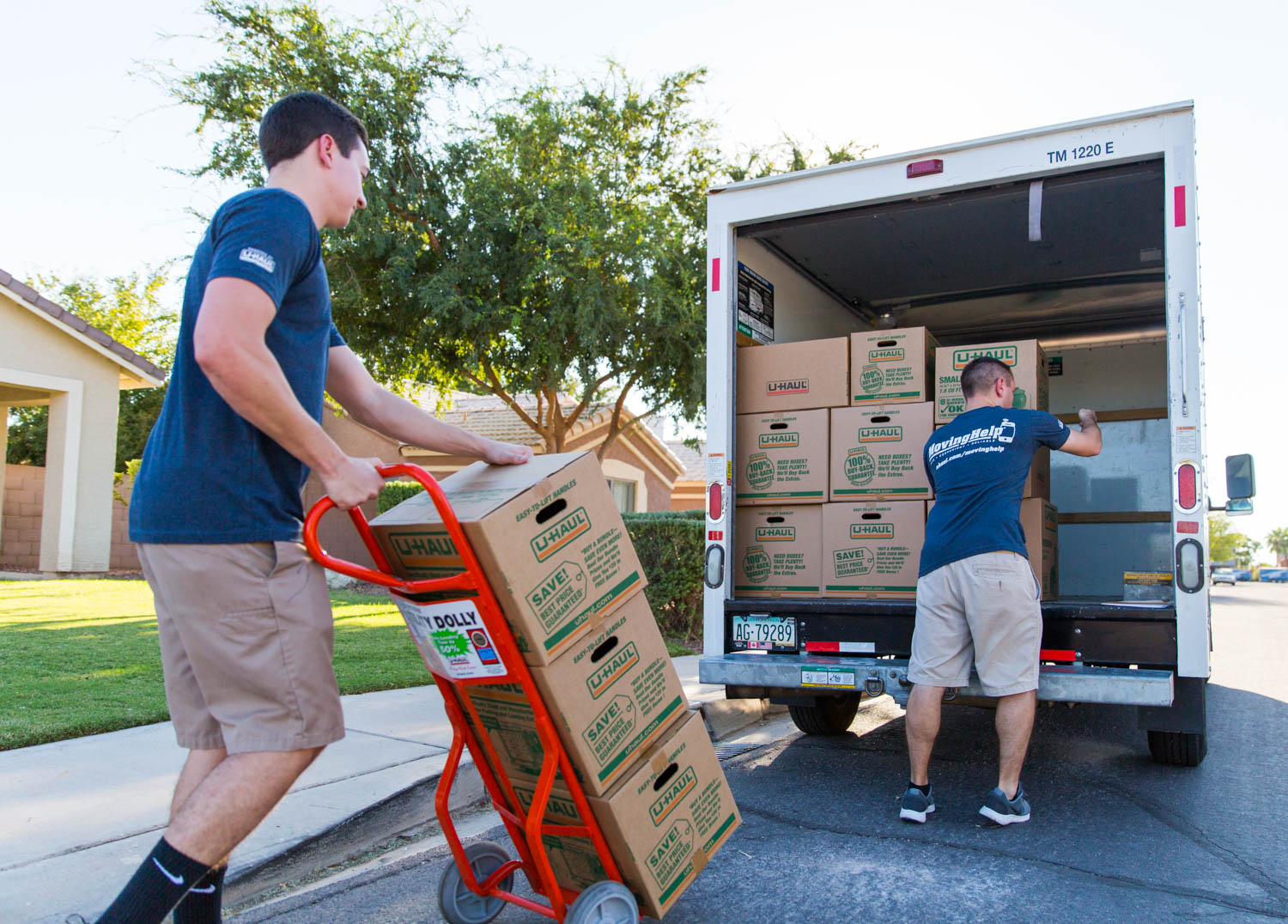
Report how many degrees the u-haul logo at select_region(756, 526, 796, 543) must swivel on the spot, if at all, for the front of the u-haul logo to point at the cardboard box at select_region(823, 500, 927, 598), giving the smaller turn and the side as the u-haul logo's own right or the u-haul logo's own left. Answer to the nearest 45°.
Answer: approximately 90° to the u-haul logo's own left

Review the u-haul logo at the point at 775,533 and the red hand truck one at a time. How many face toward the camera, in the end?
1

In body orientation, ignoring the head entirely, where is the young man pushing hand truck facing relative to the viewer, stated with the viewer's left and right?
facing away from the viewer and to the right of the viewer

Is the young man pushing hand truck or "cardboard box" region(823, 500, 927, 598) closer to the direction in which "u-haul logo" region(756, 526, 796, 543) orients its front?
the young man pushing hand truck

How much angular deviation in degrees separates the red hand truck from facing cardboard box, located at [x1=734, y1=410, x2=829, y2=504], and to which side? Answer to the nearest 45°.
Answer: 0° — it already faces it

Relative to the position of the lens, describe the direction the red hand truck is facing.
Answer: facing away from the viewer and to the right of the viewer

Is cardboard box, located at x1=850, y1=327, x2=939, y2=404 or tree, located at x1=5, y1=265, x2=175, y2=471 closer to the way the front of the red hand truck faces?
the cardboard box

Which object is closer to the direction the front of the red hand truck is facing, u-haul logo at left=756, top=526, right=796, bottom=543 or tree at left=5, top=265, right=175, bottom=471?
the u-haul logo
